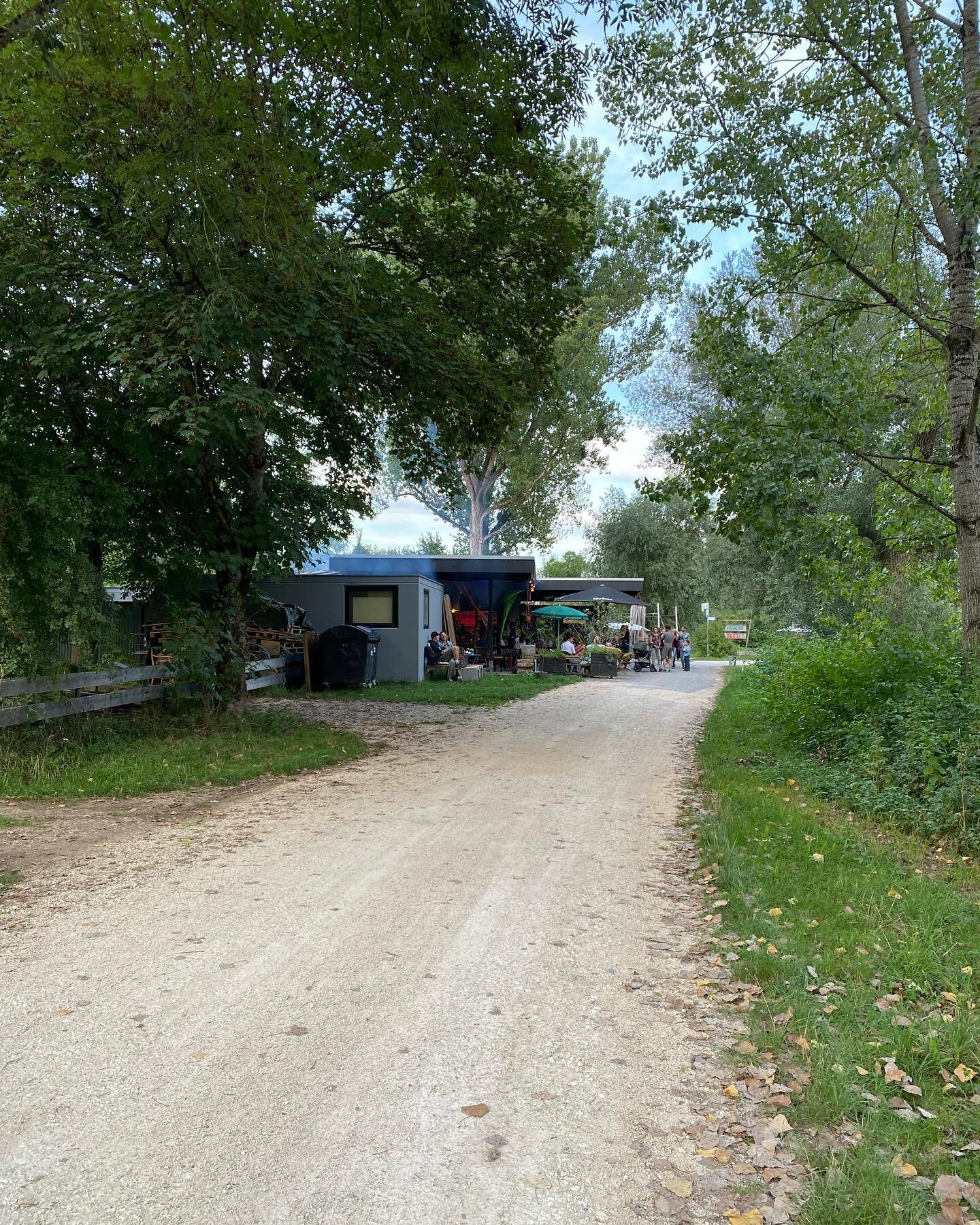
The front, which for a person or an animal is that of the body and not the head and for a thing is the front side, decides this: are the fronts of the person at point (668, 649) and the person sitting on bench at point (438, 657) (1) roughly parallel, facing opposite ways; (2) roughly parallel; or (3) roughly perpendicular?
roughly perpendicular

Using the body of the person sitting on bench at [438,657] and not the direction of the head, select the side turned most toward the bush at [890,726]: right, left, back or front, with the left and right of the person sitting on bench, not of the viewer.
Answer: right

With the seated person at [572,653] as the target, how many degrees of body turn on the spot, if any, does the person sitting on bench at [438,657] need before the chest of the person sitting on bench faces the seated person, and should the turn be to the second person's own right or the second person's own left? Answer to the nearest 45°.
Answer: approximately 45° to the second person's own left

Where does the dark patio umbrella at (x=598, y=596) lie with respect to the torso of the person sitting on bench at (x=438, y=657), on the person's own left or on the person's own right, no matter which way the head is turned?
on the person's own left

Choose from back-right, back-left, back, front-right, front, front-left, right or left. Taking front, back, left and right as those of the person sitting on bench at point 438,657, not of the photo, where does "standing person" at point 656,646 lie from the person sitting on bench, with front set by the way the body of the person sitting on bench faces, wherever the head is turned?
front-left

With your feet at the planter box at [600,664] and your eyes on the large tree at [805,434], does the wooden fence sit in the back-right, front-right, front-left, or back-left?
front-right

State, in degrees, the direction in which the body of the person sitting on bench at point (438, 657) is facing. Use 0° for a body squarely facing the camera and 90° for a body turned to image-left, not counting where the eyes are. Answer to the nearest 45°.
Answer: approximately 270°

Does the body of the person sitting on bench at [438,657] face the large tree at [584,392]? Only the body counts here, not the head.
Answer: no
